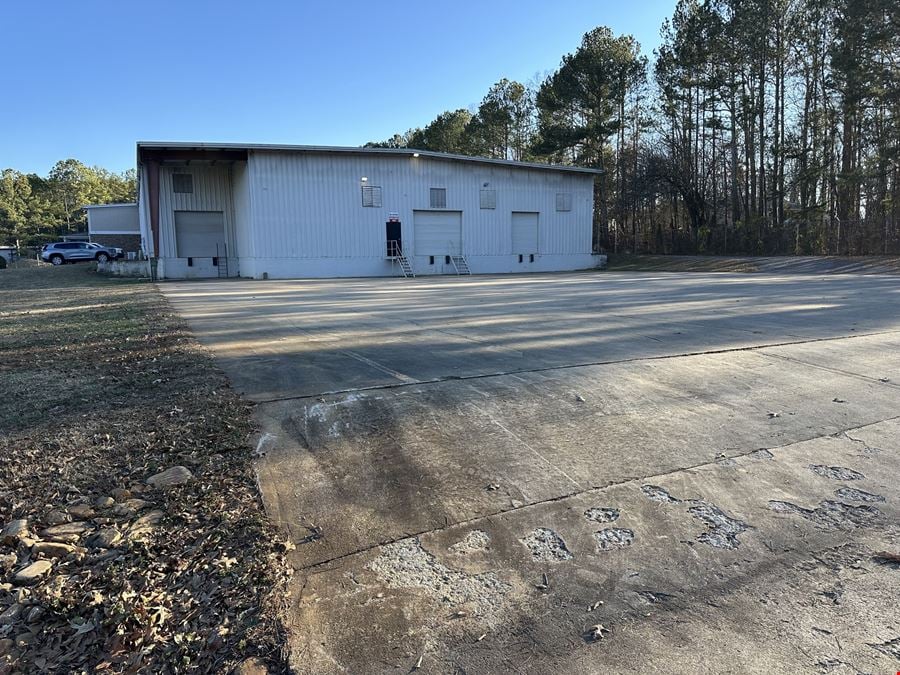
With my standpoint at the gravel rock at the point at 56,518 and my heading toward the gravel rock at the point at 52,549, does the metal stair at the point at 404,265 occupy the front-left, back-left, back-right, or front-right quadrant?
back-left

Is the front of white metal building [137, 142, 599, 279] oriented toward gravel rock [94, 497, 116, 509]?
yes

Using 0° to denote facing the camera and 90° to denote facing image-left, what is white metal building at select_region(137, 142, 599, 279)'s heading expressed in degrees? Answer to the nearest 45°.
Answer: approximately 0°

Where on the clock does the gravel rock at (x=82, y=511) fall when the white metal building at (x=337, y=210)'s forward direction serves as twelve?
The gravel rock is roughly at 12 o'clock from the white metal building.

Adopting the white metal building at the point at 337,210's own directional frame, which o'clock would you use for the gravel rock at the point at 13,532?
The gravel rock is roughly at 12 o'clock from the white metal building.

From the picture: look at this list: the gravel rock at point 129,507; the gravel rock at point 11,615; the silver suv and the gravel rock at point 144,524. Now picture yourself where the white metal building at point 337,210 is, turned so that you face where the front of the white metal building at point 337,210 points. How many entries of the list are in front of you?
3

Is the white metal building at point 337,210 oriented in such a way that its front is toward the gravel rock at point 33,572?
yes

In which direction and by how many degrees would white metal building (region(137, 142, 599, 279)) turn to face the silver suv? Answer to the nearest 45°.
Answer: approximately 135° to its right

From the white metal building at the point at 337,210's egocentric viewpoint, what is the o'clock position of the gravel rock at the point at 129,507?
The gravel rock is roughly at 12 o'clock from the white metal building.

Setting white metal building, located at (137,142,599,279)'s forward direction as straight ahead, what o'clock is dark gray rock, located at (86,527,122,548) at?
The dark gray rock is roughly at 12 o'clock from the white metal building.

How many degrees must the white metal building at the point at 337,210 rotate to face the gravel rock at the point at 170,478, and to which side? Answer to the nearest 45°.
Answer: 0° — it already faces it
